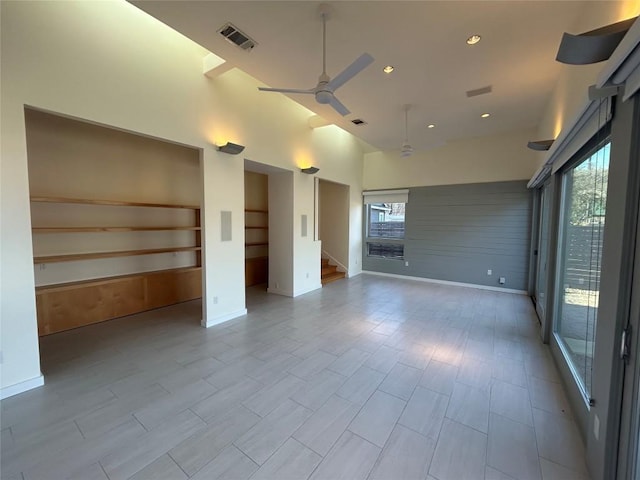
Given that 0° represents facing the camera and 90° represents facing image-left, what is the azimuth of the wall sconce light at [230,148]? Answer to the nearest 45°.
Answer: approximately 315°

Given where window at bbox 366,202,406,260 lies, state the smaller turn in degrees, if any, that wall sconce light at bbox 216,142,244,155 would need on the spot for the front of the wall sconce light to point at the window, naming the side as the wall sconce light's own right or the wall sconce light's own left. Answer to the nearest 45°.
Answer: approximately 90° to the wall sconce light's own left

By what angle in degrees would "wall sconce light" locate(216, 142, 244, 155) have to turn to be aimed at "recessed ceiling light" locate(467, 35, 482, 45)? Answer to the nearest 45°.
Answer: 0° — it already faces it

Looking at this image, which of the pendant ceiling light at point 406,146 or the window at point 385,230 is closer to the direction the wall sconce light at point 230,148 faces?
the pendant ceiling light

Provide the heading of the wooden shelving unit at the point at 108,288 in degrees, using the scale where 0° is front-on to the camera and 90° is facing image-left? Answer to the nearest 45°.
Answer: approximately 315°

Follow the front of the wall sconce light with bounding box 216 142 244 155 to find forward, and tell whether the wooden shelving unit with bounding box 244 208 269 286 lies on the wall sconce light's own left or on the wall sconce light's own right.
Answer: on the wall sconce light's own left
